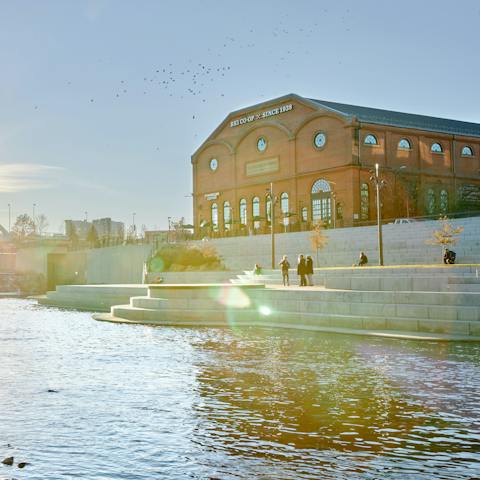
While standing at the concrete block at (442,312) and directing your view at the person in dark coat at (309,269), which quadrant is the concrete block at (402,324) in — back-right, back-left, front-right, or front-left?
front-left
